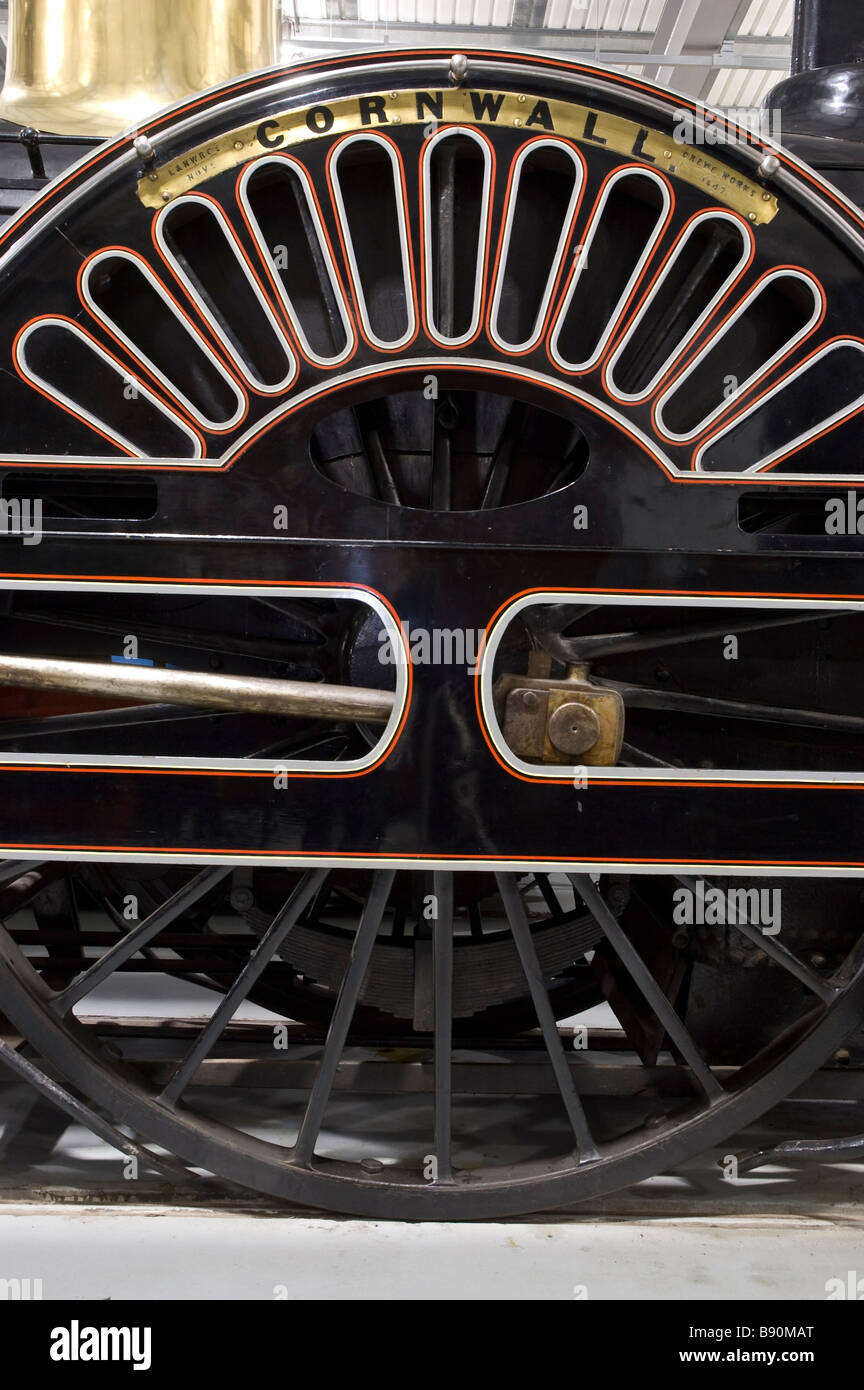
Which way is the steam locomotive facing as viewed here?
to the viewer's left
